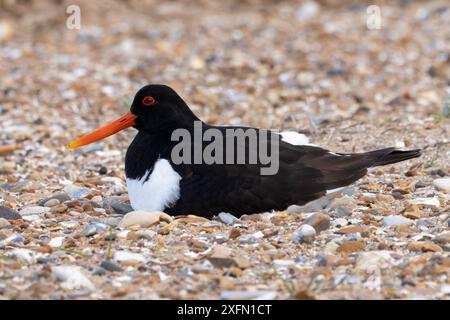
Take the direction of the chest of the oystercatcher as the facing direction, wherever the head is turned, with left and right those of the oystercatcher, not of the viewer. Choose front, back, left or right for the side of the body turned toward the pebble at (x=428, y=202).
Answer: back

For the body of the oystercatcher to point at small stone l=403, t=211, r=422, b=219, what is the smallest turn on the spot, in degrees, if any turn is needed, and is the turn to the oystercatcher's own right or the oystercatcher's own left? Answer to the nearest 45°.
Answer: approximately 180°

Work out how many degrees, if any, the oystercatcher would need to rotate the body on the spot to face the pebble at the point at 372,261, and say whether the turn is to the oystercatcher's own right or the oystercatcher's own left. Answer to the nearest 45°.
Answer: approximately 135° to the oystercatcher's own left

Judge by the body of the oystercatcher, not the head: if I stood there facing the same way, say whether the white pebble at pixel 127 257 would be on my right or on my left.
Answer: on my left

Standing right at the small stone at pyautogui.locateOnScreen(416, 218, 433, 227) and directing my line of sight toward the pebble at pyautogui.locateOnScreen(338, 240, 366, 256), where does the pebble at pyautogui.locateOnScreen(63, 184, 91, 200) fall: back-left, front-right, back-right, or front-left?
front-right

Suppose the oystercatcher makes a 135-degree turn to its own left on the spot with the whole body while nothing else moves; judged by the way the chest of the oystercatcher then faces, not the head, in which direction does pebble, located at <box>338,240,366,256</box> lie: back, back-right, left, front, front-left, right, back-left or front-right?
front

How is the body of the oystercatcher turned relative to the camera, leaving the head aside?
to the viewer's left

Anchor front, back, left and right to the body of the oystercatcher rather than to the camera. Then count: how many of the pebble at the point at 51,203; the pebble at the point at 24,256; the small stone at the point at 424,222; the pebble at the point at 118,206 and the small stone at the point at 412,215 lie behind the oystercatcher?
2

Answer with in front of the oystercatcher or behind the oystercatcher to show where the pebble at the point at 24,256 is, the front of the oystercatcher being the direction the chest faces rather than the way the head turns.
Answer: in front

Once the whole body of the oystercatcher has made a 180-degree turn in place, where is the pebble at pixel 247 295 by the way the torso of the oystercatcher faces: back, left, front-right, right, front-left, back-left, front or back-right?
right

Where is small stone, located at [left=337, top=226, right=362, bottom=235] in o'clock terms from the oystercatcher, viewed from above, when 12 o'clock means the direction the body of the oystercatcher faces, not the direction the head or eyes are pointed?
The small stone is roughly at 7 o'clock from the oystercatcher.

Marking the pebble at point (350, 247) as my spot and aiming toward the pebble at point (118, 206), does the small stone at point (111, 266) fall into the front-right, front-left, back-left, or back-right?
front-left

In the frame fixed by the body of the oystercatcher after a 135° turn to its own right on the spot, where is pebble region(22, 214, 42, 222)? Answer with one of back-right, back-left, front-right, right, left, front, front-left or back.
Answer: back-left

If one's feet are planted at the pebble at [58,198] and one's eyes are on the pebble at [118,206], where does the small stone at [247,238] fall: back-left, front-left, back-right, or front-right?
front-right

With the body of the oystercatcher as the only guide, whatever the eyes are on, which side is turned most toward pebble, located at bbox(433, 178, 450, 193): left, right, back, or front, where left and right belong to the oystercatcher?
back

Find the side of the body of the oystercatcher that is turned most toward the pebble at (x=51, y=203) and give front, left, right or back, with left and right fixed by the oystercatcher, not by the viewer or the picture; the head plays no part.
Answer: front

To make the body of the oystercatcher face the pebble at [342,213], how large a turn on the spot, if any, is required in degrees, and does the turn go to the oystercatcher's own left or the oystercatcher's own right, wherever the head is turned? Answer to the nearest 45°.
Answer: approximately 180°

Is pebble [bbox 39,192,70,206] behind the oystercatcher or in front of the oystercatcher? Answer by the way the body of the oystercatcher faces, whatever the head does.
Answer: in front
